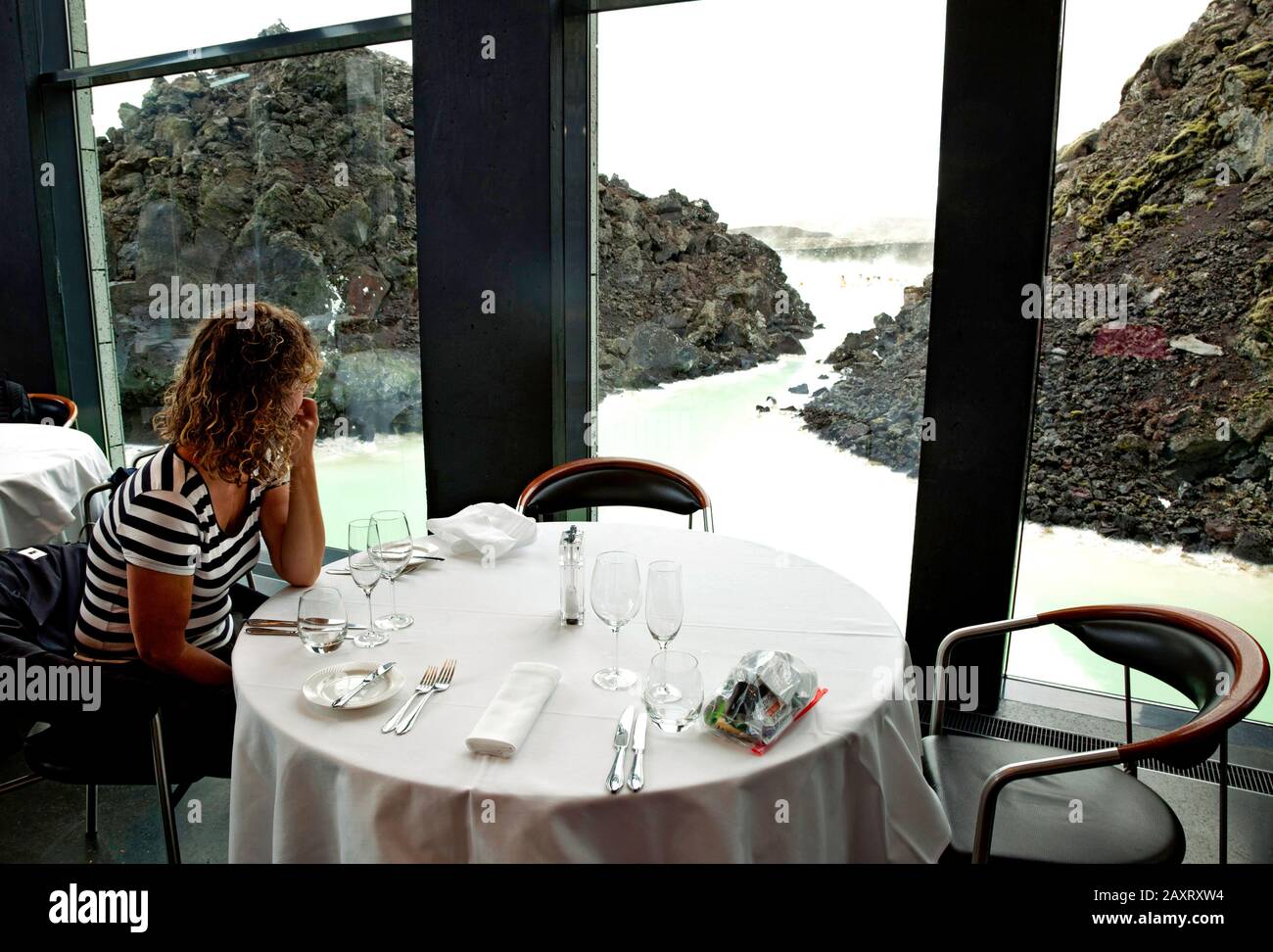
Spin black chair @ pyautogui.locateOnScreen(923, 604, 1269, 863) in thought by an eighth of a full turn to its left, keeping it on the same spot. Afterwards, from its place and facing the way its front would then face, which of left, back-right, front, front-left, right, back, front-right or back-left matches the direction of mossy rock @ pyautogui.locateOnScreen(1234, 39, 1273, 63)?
back-right

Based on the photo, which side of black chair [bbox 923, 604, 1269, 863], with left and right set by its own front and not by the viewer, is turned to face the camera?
left

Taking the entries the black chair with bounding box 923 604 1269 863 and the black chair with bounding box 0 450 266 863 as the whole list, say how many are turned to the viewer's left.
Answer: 1

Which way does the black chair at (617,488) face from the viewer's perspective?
toward the camera

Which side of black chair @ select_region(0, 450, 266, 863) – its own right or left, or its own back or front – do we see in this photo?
right

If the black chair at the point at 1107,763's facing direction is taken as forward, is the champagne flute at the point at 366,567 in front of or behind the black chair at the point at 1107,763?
in front

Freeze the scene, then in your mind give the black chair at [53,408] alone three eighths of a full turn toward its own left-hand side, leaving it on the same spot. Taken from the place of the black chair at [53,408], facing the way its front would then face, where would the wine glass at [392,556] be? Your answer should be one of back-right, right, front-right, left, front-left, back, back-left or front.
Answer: right

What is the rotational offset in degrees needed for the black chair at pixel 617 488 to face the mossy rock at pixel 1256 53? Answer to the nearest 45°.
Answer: approximately 90° to its left

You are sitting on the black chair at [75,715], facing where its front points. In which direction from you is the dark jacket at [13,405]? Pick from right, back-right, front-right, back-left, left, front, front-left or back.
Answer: left

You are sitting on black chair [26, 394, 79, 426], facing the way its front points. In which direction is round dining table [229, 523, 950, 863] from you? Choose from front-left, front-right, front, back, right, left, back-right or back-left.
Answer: front-left

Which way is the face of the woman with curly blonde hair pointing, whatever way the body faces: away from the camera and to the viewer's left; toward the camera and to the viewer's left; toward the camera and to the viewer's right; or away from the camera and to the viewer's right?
away from the camera and to the viewer's right

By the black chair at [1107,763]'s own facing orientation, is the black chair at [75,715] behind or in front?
in front

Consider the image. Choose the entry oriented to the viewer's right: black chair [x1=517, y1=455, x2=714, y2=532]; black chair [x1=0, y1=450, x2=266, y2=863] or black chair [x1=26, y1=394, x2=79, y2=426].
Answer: black chair [x1=0, y1=450, x2=266, y2=863]

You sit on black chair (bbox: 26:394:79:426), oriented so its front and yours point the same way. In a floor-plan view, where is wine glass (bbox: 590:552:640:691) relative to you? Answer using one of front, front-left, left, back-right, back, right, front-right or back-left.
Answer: front-left

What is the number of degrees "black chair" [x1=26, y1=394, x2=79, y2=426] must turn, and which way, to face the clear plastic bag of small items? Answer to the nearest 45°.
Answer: approximately 45° to its left

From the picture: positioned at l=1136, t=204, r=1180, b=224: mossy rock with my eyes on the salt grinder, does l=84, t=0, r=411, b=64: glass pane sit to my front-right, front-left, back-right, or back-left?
front-right
